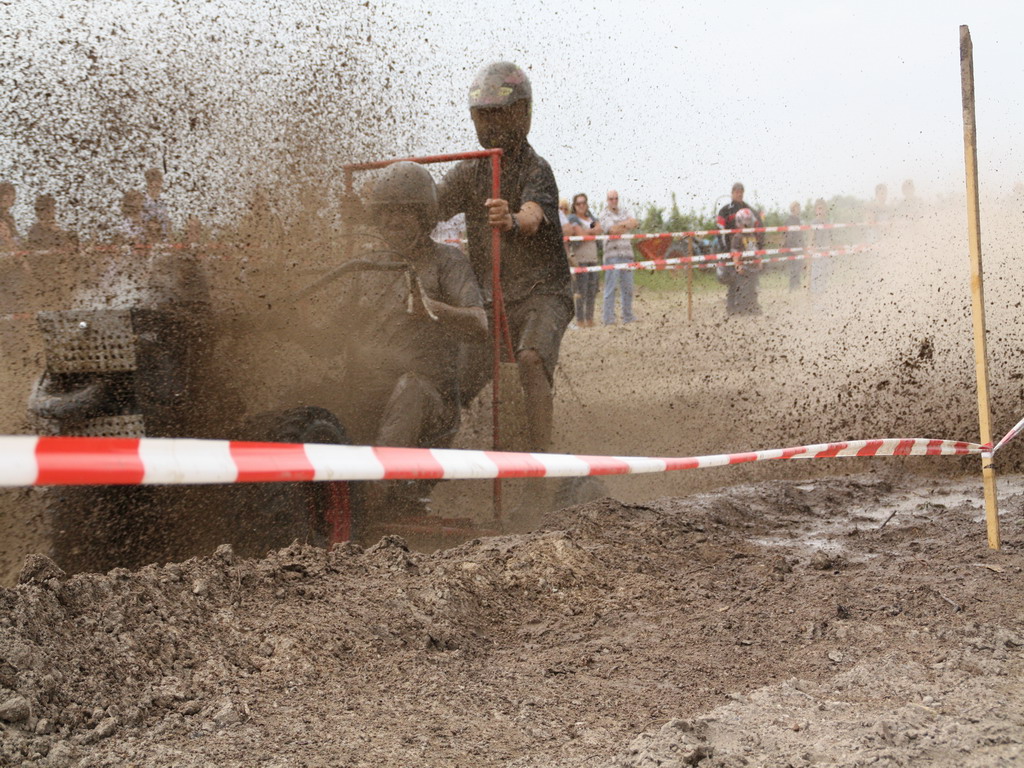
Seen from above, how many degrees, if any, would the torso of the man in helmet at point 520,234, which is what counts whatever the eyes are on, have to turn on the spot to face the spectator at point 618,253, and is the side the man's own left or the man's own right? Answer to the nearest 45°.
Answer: approximately 135° to the man's own right

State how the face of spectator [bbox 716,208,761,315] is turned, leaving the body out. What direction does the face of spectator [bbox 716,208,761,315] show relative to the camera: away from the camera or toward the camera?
toward the camera

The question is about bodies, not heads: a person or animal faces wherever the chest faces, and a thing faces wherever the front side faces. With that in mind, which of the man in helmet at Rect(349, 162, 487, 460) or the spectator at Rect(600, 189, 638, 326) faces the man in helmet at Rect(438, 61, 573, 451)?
the spectator

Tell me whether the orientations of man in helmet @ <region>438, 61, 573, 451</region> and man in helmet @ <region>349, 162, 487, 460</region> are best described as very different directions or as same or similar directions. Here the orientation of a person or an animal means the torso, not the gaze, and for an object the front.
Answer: same or similar directions

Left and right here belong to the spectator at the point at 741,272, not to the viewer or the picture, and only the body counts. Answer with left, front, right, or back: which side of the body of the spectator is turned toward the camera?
front

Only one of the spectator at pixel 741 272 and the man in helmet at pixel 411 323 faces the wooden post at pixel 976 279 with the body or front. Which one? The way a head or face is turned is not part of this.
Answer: the spectator

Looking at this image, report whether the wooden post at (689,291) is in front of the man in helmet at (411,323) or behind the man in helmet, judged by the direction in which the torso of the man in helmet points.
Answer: behind

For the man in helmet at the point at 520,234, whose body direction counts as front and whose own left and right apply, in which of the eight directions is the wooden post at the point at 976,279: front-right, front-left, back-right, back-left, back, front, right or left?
left

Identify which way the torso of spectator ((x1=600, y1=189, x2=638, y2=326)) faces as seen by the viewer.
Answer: toward the camera

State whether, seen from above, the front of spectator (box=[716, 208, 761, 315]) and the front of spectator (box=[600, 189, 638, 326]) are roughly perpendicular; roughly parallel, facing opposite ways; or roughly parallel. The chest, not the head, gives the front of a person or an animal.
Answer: roughly parallel

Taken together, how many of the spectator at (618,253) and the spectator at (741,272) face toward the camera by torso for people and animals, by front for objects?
2
